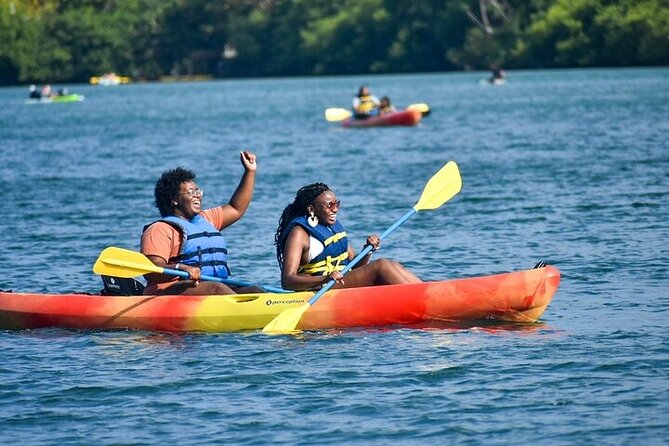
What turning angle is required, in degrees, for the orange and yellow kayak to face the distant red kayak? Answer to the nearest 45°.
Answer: approximately 90° to its left

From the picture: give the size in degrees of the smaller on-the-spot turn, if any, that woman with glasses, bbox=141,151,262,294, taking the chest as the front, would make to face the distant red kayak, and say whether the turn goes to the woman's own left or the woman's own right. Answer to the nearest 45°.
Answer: approximately 135° to the woman's own left

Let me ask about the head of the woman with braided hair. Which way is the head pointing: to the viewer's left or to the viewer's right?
to the viewer's right

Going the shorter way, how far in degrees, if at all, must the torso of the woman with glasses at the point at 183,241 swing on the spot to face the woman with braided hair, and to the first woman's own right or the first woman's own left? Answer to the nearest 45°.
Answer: approximately 45° to the first woman's own left

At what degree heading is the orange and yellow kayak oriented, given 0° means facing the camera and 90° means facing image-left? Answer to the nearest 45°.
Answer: approximately 270°

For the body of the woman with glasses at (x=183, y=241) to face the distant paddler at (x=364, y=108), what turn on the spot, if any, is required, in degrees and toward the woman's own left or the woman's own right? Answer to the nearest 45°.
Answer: approximately 135° to the woman's own left

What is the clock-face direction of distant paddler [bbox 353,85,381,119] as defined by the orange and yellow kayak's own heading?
The distant paddler is roughly at 9 o'clock from the orange and yellow kayak.

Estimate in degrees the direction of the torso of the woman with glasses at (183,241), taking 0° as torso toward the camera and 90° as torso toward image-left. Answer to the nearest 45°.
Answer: approximately 315°
